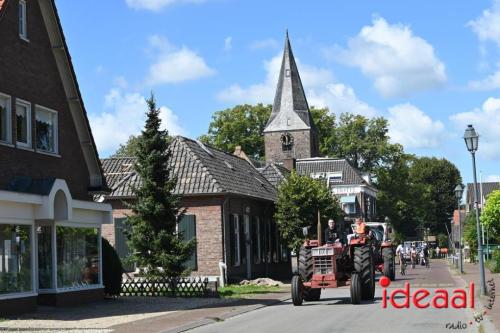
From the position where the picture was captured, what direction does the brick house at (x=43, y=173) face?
facing the viewer and to the right of the viewer

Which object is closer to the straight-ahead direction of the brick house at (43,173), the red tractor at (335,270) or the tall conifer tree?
the red tractor

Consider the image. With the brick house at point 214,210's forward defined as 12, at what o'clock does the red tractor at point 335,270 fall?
The red tractor is roughly at 1 o'clock from the brick house.

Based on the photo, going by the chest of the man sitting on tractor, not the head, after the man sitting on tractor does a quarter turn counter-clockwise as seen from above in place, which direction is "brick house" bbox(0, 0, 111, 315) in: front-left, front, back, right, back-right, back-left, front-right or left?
back

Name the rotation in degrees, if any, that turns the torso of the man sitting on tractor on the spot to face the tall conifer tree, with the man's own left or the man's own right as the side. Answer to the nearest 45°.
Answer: approximately 135° to the man's own right

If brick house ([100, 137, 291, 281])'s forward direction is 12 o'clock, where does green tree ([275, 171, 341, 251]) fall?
The green tree is roughly at 9 o'clock from the brick house.

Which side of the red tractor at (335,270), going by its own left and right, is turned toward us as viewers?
front

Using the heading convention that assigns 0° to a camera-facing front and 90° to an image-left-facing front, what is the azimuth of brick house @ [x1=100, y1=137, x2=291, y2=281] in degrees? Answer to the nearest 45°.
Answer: approximately 315°

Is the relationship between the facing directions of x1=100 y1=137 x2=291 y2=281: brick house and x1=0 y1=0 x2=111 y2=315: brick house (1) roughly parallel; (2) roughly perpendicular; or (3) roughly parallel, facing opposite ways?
roughly parallel

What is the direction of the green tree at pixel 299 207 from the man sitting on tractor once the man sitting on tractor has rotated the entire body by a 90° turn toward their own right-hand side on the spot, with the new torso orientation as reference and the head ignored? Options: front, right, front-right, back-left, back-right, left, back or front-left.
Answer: right

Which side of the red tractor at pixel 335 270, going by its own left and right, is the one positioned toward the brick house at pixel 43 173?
right
